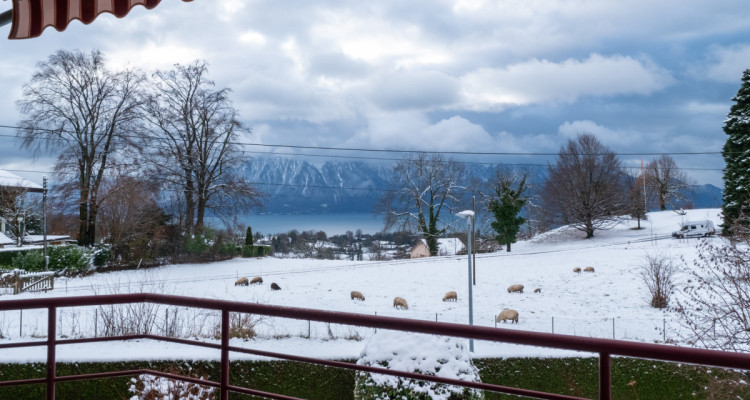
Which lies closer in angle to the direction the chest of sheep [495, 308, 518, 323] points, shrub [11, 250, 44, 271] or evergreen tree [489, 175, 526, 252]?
the shrub

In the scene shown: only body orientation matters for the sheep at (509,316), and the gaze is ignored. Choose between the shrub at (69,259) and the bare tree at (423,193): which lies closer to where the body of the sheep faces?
the shrub

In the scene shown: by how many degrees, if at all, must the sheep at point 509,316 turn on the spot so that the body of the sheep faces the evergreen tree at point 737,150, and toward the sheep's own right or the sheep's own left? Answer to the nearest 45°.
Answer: approximately 135° to the sheep's own right

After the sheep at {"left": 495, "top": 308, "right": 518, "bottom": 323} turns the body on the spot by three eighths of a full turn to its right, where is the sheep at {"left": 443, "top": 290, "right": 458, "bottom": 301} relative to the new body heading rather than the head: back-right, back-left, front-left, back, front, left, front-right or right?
left

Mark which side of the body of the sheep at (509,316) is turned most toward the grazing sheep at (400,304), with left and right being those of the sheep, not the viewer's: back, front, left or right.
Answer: front

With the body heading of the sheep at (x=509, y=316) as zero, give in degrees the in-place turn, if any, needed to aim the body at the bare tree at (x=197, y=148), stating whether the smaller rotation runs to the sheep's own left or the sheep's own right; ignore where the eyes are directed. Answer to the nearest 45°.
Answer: approximately 45° to the sheep's own right

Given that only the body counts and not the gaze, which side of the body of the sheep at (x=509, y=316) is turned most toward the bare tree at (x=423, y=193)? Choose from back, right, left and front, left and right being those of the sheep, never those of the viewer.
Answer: right

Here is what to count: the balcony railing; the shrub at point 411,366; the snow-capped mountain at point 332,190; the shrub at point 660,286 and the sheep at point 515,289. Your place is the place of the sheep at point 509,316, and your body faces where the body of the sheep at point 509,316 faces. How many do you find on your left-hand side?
2

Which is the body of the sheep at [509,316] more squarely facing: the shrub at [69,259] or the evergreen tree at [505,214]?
the shrub

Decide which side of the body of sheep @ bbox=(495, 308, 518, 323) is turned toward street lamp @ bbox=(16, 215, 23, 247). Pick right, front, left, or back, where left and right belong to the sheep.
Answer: front

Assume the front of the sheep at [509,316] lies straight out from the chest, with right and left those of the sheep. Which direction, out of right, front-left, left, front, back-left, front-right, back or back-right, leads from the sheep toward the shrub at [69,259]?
front

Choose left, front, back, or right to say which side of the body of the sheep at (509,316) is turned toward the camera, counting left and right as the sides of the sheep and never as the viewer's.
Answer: left

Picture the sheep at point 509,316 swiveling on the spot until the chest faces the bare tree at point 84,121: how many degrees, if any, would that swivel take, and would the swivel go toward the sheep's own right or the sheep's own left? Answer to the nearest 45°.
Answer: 0° — it already faces it

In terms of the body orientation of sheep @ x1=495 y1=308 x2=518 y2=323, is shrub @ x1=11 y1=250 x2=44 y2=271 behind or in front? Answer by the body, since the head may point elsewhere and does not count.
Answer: in front

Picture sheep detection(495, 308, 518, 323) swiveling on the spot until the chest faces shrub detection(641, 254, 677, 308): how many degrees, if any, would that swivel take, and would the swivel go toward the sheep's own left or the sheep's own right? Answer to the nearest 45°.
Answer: approximately 135° to the sheep's own right

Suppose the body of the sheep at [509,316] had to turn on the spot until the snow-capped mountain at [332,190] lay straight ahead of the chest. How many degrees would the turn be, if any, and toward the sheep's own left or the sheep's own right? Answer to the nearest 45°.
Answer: approximately 45° to the sheep's own right

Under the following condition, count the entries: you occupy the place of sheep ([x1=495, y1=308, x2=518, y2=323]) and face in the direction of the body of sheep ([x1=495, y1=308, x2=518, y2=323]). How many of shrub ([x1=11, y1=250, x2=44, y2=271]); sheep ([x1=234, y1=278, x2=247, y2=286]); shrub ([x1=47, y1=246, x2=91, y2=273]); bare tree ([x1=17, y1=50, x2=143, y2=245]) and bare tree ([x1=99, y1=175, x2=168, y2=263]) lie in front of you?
5

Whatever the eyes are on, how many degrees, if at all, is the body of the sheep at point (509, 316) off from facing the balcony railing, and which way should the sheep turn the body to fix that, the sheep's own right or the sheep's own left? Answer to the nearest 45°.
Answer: approximately 90° to the sheep's own left
